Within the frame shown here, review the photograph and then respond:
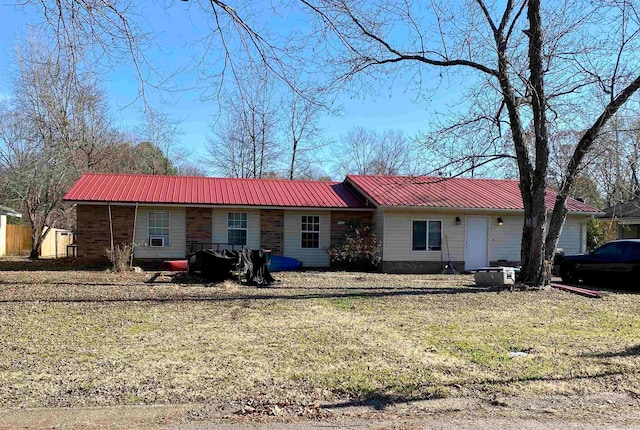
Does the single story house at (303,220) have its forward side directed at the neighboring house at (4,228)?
no

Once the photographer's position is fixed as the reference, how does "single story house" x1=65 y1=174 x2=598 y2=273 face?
facing the viewer

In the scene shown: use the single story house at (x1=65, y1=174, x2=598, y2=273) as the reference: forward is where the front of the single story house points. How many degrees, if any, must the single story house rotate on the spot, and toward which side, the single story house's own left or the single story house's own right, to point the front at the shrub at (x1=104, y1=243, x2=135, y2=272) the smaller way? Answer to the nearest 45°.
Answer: approximately 45° to the single story house's own right

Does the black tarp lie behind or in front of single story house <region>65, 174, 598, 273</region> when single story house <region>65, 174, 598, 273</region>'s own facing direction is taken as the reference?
in front

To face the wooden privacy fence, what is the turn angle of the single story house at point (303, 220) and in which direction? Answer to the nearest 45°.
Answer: approximately 135° to its right

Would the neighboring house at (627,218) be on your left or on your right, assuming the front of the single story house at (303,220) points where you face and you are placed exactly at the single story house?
on your left

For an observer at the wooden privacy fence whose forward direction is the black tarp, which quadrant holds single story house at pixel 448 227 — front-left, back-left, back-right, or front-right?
front-left
